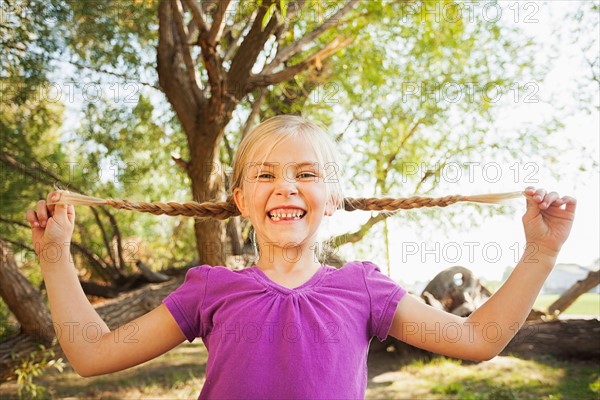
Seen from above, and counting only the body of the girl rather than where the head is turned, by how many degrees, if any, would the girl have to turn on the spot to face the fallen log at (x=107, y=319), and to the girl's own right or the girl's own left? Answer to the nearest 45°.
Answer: approximately 135° to the girl's own right

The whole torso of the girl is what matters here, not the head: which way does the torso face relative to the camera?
toward the camera

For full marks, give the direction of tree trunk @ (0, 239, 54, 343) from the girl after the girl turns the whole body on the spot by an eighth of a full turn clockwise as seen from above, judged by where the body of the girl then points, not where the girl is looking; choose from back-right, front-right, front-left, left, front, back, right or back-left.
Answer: right

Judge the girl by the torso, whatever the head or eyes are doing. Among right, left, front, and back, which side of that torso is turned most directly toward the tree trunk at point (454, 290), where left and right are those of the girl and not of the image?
back

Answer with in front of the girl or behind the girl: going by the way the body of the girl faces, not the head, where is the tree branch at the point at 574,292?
behind
